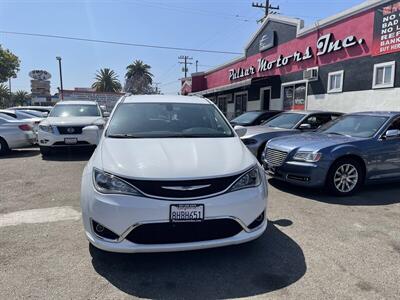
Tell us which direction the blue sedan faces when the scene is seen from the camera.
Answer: facing the viewer and to the left of the viewer

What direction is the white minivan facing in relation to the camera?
toward the camera

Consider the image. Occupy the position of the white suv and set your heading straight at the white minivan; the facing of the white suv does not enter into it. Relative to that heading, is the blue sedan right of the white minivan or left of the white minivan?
left

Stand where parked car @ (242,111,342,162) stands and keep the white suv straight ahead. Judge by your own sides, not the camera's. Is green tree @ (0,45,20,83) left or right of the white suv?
right

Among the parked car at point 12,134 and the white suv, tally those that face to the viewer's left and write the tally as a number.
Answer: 1

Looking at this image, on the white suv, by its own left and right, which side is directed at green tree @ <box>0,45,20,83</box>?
back

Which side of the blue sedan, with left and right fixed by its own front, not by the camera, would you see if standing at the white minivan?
front

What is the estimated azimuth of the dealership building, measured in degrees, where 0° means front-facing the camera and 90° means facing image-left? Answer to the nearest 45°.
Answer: approximately 45°

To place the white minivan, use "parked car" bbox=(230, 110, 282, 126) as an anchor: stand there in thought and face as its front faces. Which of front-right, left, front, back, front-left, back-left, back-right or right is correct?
front-left

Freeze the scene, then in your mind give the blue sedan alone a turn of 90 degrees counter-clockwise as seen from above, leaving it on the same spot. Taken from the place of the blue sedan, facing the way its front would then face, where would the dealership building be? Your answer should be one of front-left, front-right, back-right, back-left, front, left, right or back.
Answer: back-left

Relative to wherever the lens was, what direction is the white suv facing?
facing the viewer

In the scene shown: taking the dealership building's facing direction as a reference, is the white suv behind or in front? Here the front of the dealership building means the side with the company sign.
in front

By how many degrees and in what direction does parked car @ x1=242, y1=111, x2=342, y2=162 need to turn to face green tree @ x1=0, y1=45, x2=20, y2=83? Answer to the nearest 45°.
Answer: approximately 90° to its right

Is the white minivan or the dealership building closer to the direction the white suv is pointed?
the white minivan

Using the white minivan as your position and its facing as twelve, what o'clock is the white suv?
The white suv is roughly at 5 o'clock from the white minivan.
